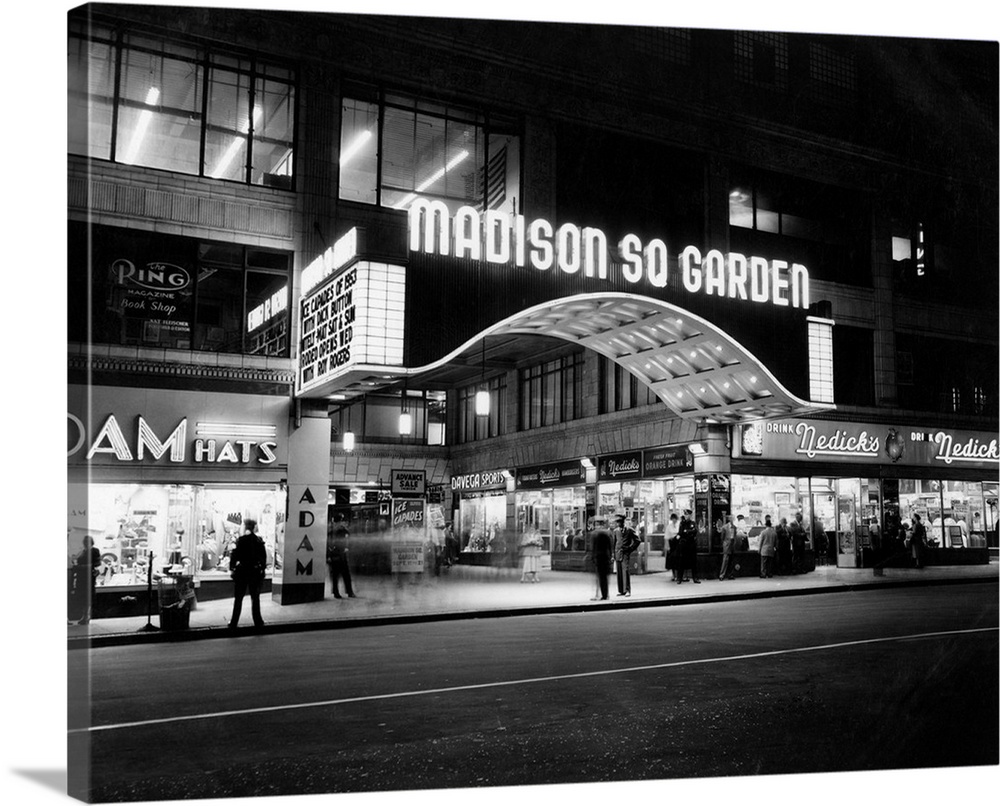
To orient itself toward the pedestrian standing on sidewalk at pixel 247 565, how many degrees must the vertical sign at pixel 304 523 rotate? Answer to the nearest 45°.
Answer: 0° — it already faces them

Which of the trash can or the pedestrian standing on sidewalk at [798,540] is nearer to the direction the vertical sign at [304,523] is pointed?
the trash can

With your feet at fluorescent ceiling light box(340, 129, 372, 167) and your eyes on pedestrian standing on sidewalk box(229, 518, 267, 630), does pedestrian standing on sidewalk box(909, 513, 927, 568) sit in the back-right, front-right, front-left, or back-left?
back-left

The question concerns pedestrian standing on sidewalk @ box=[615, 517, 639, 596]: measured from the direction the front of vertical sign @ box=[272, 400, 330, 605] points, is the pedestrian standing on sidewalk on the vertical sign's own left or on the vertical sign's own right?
on the vertical sign's own left

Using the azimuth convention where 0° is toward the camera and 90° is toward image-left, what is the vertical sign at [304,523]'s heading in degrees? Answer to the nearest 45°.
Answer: approximately 0°

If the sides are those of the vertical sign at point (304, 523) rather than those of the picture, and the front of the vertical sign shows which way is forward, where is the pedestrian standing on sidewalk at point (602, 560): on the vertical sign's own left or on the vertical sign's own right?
on the vertical sign's own left

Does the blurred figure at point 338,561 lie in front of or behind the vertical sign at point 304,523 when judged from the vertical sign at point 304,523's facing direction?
behind
